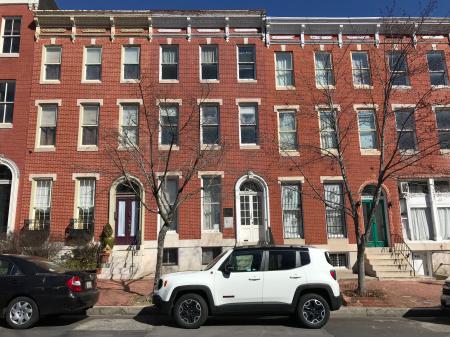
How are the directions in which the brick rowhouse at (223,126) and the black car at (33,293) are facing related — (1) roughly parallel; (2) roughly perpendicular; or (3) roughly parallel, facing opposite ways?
roughly perpendicular

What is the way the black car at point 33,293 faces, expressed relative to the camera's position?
facing away from the viewer and to the left of the viewer

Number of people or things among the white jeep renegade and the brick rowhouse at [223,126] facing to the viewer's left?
1

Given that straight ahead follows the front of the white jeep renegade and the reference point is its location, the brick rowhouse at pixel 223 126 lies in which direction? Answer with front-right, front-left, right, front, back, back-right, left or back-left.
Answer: right

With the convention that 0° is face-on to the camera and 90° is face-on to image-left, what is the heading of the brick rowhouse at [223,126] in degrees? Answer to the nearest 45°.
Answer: approximately 0°

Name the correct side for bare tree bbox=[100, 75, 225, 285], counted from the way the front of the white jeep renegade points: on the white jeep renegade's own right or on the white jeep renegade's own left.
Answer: on the white jeep renegade's own right

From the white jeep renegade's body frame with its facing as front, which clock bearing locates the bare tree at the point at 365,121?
The bare tree is roughly at 4 o'clock from the white jeep renegade.

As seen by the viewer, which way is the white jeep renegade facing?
to the viewer's left

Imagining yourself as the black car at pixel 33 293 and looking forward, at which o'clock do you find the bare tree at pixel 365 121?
The bare tree is roughly at 4 o'clock from the black car.

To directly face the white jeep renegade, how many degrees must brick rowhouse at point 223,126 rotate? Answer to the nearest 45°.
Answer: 0° — it already faces it

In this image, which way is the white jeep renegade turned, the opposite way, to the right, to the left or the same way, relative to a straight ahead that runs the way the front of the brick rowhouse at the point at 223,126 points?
to the right

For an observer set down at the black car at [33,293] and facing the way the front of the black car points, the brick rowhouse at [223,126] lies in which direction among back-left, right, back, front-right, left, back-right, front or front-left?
right
